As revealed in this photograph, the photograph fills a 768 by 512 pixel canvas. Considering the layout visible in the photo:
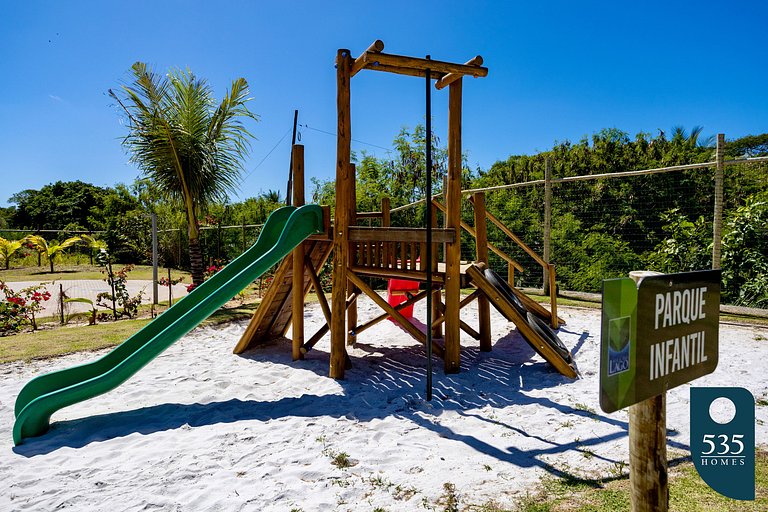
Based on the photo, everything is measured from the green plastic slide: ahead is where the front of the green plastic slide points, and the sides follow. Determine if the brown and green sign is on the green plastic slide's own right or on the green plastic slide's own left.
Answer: on the green plastic slide's own left

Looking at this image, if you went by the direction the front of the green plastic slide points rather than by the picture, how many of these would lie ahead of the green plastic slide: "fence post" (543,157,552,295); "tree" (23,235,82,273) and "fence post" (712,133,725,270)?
0

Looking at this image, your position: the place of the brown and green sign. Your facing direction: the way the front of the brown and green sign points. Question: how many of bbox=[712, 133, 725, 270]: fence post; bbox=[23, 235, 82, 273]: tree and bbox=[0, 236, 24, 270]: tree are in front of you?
0

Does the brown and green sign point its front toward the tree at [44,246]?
no

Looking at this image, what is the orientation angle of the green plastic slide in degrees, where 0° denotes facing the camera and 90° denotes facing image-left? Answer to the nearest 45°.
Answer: approximately 45°

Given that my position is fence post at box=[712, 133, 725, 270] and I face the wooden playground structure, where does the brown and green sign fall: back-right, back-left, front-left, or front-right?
front-left

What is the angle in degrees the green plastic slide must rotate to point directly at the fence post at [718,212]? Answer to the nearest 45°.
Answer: approximately 135° to its left

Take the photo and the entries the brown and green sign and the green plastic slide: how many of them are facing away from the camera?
0

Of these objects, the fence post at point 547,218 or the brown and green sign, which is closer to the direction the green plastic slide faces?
the brown and green sign

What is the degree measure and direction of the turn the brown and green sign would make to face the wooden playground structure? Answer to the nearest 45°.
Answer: approximately 180°

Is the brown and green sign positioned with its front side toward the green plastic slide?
no

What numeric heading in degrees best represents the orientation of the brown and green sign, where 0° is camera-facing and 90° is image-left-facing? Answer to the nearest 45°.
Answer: approximately 315°

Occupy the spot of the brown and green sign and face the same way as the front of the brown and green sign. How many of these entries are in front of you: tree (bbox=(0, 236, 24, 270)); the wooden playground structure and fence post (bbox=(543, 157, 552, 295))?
0

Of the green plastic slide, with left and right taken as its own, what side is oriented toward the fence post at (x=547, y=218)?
back
